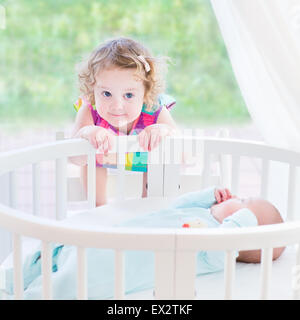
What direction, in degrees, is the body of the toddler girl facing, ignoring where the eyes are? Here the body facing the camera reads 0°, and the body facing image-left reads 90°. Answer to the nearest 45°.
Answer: approximately 0°
